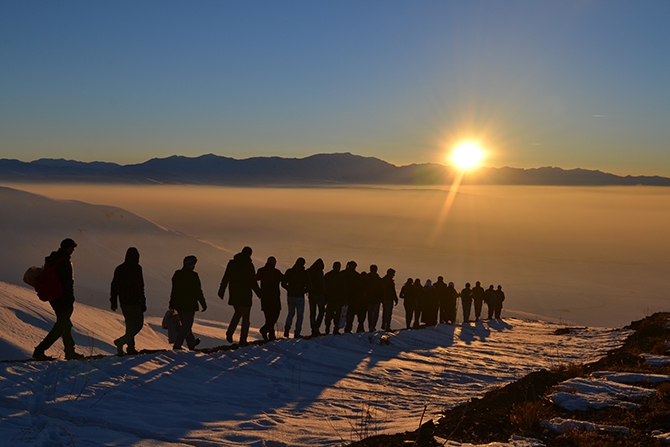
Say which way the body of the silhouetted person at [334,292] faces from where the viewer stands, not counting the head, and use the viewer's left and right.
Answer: facing away from the viewer and to the right of the viewer

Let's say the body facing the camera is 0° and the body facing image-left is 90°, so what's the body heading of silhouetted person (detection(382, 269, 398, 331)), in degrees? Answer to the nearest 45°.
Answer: approximately 225°

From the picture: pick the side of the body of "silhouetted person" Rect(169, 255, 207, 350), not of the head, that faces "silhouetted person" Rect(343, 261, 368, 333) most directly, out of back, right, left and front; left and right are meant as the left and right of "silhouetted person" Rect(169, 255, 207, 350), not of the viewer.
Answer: front

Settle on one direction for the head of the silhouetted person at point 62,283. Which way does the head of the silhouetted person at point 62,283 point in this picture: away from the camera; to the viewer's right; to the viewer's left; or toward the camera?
to the viewer's right

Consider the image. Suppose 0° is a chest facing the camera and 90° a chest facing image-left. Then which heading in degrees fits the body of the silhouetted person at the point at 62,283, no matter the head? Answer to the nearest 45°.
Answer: approximately 270°

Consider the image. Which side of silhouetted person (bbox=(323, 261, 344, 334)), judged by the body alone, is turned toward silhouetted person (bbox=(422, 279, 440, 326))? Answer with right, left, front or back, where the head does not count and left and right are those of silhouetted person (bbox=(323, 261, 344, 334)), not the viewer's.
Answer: front

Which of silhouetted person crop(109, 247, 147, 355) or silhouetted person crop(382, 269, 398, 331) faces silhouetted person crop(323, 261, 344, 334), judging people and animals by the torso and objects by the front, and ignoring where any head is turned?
silhouetted person crop(109, 247, 147, 355)
